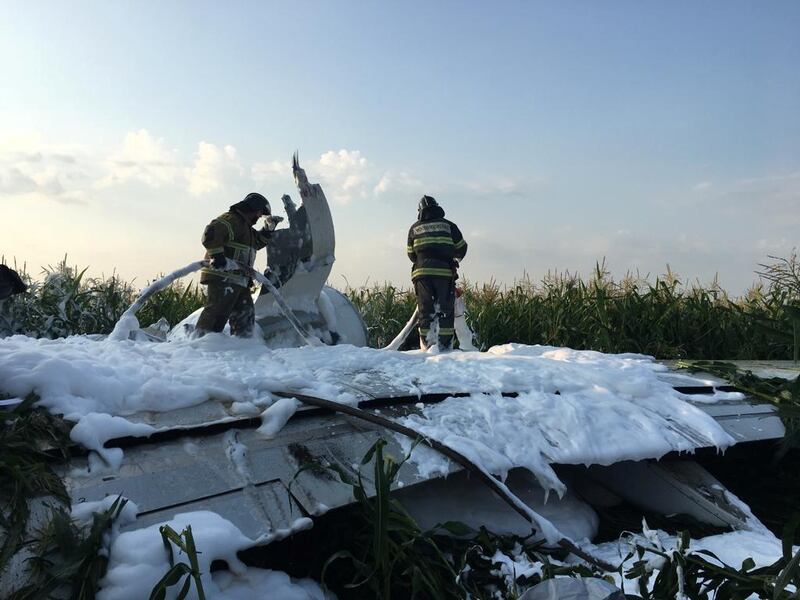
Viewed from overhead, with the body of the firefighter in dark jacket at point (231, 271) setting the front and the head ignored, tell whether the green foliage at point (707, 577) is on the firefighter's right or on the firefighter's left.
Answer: on the firefighter's right

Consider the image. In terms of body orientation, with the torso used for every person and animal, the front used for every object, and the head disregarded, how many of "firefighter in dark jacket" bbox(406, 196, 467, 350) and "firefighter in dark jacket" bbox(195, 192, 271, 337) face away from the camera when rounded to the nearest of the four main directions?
1

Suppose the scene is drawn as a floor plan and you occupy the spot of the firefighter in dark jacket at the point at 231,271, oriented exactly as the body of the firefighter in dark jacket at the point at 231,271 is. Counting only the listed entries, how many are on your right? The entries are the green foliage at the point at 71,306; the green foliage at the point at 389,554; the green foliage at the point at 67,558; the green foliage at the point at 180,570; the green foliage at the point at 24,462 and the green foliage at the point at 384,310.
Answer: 4

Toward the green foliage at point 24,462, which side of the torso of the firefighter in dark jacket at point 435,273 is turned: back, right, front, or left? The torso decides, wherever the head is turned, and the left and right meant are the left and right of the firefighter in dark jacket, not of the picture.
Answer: back

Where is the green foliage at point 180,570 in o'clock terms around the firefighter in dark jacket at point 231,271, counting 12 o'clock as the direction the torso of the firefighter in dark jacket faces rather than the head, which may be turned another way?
The green foliage is roughly at 3 o'clock from the firefighter in dark jacket.

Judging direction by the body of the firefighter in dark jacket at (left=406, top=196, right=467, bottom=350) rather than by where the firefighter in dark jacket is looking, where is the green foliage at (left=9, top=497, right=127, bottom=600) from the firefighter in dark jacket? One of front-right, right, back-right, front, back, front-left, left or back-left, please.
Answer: back

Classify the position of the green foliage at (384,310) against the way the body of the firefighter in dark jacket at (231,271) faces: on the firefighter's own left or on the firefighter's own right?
on the firefighter's own left

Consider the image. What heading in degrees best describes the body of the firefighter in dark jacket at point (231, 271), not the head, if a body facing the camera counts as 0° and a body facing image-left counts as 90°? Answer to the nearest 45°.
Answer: approximately 270°

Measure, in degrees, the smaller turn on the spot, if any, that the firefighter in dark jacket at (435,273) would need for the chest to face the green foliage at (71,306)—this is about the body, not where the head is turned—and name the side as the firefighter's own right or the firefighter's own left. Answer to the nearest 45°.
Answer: approximately 90° to the firefighter's own left

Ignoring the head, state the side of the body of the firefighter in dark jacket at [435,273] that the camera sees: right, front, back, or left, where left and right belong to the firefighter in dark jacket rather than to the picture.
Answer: back

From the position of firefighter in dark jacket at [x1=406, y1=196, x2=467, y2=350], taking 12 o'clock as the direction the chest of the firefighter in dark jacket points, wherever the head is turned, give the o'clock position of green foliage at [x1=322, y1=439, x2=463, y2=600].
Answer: The green foliage is roughly at 6 o'clock from the firefighter in dark jacket.

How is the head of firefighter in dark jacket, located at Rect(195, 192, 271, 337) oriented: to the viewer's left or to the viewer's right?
to the viewer's right

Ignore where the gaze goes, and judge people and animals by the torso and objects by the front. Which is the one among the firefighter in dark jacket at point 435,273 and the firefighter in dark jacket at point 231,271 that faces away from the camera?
the firefighter in dark jacket at point 435,273

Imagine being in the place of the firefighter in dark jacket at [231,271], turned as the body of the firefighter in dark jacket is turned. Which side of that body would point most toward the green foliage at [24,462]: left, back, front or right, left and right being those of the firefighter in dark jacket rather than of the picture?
right

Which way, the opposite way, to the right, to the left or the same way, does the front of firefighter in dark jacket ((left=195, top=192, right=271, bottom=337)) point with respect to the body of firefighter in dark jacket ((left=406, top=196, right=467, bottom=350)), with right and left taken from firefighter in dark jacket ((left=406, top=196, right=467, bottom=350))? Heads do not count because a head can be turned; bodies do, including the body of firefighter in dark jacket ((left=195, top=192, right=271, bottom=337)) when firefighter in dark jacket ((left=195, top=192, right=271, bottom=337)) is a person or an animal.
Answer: to the right
